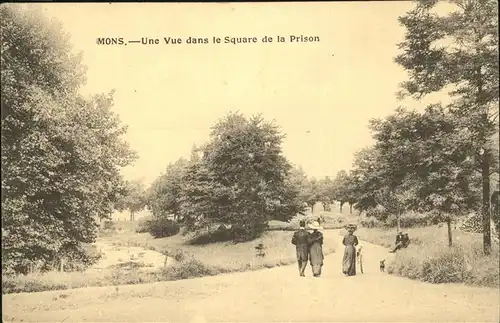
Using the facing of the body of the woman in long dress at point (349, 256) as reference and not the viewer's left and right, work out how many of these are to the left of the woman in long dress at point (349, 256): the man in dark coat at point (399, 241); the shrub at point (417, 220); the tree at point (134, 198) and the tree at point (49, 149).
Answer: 2
